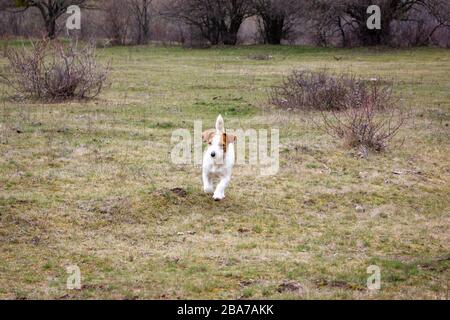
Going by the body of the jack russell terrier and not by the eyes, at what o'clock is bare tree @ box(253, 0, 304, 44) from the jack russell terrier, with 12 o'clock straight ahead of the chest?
The bare tree is roughly at 6 o'clock from the jack russell terrier.

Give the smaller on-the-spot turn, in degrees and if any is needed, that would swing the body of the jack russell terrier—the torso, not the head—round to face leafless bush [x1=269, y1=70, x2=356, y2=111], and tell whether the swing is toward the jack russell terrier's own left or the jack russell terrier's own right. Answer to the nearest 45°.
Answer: approximately 180°

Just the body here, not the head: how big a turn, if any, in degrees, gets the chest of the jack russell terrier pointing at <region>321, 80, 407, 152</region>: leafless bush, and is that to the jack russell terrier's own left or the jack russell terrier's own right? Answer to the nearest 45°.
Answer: approximately 135° to the jack russell terrier's own left

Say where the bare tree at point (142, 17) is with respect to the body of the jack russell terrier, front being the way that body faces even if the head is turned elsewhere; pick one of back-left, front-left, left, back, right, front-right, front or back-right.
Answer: back

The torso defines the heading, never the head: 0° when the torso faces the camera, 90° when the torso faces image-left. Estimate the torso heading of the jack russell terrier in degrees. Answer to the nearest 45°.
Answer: approximately 0°

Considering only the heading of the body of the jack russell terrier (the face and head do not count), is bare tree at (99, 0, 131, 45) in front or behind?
behind

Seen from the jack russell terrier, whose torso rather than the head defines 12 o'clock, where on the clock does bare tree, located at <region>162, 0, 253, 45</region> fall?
The bare tree is roughly at 6 o'clock from the jack russell terrier.

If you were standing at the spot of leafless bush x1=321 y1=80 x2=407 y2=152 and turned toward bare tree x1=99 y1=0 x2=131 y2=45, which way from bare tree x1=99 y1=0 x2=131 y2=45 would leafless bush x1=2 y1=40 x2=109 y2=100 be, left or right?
left
